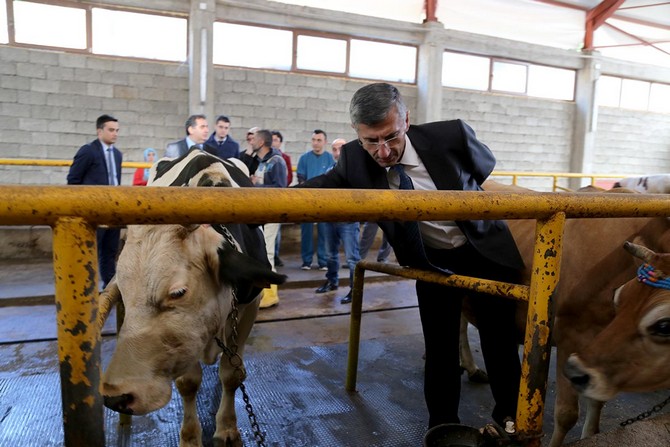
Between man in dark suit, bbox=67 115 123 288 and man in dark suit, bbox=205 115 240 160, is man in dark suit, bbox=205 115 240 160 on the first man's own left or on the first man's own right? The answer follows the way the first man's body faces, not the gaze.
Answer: on the first man's own left

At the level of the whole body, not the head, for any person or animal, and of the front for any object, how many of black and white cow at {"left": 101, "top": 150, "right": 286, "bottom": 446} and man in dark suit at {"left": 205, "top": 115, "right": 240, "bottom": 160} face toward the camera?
2

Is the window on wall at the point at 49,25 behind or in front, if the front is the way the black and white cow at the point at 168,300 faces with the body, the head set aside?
behind

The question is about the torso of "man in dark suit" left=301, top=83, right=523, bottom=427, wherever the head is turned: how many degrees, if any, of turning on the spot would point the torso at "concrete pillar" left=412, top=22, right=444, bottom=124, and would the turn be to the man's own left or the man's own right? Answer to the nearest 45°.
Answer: approximately 135° to the man's own right

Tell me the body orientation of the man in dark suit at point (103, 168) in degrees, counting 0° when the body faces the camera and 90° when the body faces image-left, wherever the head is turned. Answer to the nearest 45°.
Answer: approximately 315°

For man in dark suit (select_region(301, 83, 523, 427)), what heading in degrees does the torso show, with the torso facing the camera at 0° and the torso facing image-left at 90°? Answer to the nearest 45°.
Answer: approximately 45°

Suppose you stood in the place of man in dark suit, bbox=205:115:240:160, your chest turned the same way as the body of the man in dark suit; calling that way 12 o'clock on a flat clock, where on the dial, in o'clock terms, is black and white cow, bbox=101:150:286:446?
The black and white cow is roughly at 12 o'clock from the man in dark suit.

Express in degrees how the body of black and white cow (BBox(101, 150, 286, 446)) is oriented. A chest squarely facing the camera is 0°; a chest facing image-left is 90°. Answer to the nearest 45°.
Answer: approximately 0°

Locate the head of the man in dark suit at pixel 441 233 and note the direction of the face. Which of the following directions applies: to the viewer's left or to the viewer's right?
to the viewer's left

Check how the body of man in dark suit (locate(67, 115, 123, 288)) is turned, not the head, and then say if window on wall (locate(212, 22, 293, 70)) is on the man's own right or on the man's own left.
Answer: on the man's own left

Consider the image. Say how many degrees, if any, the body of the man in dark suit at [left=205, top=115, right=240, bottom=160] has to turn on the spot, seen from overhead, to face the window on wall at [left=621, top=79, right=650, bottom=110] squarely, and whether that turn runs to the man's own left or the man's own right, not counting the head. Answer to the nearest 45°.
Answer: approximately 135° to the man's own left
